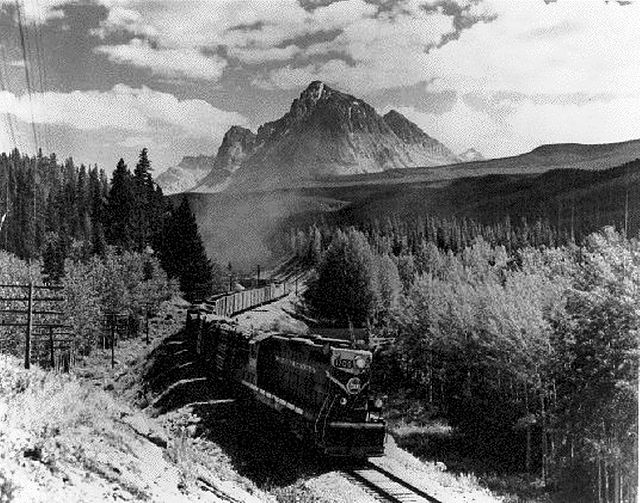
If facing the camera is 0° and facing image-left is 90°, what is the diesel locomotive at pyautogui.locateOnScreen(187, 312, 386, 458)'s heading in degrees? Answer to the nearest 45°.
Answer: approximately 315°
